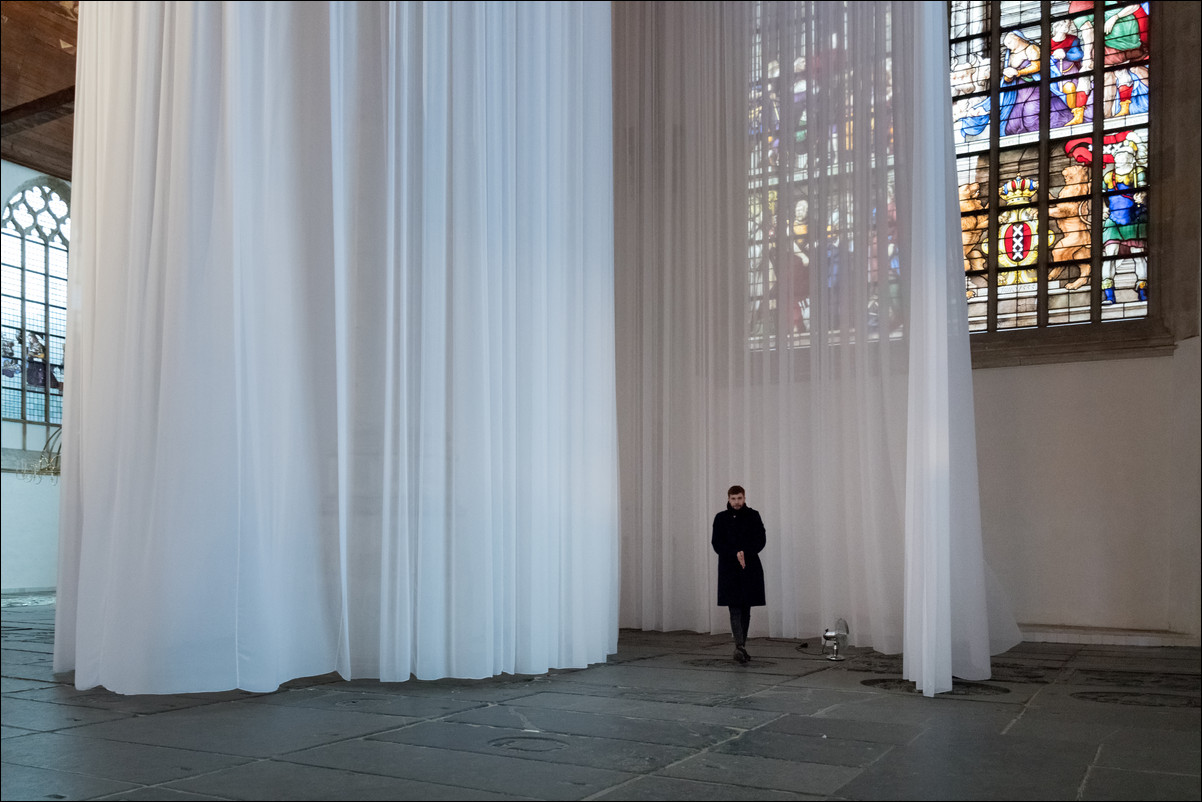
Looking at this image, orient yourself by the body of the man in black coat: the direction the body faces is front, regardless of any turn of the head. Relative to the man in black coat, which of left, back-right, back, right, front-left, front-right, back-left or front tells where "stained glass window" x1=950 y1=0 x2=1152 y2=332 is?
back-left

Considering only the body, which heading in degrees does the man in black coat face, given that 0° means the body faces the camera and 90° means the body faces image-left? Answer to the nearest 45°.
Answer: approximately 0°

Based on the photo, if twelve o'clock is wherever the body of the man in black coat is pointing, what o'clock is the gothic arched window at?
The gothic arched window is roughly at 4 o'clock from the man in black coat.

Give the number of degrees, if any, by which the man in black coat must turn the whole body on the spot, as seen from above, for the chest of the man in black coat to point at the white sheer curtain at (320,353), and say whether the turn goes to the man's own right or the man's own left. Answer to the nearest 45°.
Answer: approximately 45° to the man's own right
